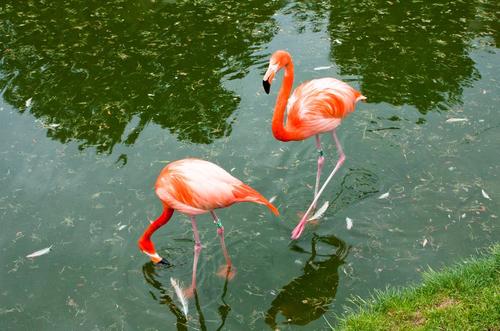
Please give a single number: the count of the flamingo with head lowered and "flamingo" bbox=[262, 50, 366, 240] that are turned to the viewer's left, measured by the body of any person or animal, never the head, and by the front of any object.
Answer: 2

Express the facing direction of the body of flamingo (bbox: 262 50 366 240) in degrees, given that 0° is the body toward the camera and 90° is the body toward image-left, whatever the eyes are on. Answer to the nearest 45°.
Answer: approximately 90°

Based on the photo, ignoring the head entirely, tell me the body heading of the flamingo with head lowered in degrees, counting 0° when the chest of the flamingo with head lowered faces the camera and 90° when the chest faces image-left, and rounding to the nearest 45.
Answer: approximately 90°

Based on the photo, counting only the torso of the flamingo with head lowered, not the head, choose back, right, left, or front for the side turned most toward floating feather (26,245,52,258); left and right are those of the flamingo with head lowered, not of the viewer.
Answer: front

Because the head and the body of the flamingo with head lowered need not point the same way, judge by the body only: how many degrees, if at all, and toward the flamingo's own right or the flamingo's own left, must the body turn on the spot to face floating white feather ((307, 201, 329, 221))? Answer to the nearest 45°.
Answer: approximately 180°

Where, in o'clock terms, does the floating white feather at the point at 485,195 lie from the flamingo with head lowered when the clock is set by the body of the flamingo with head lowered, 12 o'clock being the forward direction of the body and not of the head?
The floating white feather is roughly at 6 o'clock from the flamingo with head lowered.

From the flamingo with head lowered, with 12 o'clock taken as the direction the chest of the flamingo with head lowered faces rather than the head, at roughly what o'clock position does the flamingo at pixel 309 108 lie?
The flamingo is roughly at 5 o'clock from the flamingo with head lowered.

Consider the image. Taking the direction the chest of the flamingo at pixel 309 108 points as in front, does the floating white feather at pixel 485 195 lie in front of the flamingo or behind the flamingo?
behind

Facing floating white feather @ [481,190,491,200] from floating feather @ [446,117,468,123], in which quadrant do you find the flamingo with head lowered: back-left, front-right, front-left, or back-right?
front-right

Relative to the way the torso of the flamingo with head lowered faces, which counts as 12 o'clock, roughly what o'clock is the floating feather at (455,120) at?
The floating feather is roughly at 5 o'clock from the flamingo with head lowered.

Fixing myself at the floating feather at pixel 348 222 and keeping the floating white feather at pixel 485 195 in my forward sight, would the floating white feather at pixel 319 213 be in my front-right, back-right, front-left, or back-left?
back-left

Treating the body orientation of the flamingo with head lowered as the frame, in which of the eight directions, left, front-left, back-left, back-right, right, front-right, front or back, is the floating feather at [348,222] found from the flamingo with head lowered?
back
